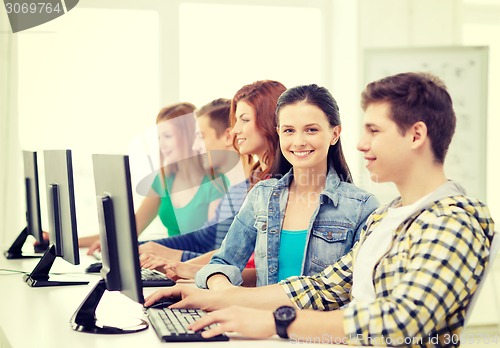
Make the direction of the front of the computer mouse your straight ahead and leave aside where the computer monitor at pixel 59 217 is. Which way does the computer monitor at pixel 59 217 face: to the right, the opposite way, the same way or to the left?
the opposite way

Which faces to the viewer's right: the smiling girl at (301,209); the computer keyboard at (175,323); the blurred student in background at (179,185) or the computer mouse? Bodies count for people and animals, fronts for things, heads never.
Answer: the computer keyboard

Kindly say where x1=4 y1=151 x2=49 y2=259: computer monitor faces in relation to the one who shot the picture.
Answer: facing to the right of the viewer

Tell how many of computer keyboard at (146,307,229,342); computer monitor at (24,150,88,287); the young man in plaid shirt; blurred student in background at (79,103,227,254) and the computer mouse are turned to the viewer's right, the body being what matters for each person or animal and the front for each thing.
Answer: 2

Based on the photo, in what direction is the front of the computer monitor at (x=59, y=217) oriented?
to the viewer's right

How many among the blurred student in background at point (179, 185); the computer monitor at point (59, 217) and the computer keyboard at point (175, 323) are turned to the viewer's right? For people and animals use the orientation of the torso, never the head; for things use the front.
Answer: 2

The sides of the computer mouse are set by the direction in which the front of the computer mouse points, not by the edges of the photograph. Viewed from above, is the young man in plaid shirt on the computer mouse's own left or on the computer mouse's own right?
on the computer mouse's own left

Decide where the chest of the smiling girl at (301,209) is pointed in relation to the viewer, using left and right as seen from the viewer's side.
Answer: facing the viewer and to the left of the viewer

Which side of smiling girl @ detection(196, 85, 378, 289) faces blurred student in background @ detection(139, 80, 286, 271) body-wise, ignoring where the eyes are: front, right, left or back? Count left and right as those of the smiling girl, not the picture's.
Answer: right

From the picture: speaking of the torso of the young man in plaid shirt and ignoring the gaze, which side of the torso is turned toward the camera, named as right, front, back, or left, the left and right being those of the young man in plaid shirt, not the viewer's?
left

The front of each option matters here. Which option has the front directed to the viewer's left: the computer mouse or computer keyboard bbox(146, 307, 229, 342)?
the computer mouse

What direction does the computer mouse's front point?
to the viewer's left

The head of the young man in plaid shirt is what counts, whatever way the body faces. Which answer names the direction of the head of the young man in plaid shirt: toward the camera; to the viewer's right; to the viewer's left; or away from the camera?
to the viewer's left

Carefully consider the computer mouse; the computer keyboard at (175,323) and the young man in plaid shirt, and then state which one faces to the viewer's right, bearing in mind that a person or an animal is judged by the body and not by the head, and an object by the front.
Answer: the computer keyboard

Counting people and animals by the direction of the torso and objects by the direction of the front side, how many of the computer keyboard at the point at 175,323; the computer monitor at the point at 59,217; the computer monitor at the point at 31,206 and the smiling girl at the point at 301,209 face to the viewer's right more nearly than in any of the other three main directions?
3

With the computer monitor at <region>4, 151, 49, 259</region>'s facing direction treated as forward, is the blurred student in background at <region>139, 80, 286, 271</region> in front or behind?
in front

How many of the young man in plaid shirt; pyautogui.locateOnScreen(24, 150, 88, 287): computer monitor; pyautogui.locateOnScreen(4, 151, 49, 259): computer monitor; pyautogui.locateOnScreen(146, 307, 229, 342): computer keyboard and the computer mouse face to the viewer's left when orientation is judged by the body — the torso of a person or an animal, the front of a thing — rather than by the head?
2
